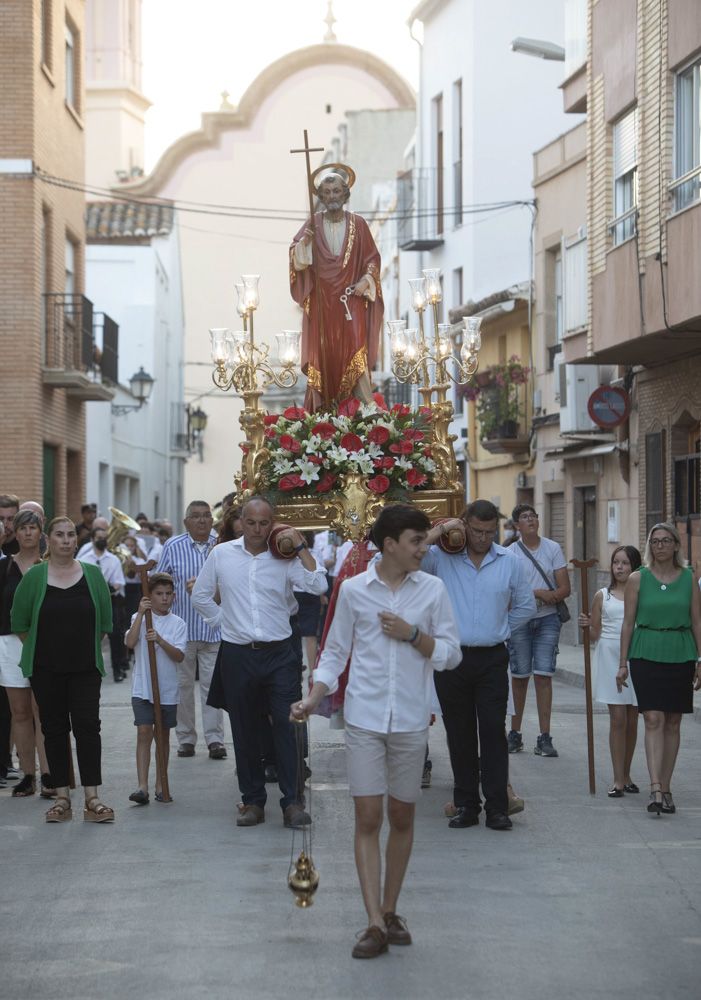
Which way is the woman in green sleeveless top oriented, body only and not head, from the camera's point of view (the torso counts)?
toward the camera

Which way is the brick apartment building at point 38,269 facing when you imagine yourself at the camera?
facing to the right of the viewer

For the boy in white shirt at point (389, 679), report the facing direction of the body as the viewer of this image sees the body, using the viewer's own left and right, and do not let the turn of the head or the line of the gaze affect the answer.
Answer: facing the viewer

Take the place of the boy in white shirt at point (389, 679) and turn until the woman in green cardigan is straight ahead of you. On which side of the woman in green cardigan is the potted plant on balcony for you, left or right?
right

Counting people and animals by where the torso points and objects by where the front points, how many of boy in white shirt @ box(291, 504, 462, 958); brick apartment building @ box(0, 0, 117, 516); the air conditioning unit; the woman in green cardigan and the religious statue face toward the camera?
3

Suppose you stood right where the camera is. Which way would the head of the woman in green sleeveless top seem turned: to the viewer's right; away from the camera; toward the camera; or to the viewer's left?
toward the camera

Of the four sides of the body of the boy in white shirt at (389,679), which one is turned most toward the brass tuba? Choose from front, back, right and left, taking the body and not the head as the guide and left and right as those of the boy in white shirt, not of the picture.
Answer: back

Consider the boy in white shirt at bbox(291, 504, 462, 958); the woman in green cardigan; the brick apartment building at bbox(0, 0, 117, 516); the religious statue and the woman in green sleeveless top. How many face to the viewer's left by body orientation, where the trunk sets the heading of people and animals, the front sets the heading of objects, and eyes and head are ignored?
0

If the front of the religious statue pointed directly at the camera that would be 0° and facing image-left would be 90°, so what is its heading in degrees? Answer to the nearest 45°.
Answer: approximately 0°

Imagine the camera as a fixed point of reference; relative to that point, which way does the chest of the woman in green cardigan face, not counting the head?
toward the camera

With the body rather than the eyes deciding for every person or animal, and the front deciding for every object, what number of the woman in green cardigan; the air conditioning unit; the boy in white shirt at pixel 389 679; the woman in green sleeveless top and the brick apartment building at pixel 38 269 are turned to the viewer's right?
1

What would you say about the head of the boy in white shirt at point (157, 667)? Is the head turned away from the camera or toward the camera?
toward the camera

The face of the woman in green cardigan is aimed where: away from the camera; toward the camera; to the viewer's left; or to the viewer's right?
toward the camera

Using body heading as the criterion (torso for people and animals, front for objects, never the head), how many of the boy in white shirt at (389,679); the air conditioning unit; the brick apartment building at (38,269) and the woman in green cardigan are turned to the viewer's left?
1

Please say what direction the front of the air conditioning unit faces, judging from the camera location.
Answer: facing to the left of the viewer
